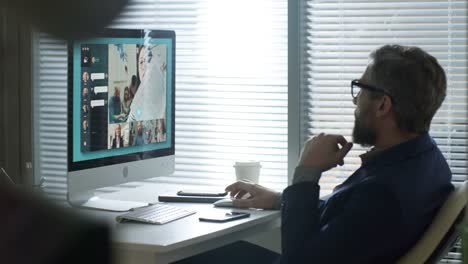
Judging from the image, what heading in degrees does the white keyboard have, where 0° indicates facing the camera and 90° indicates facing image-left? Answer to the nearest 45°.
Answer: approximately 315°

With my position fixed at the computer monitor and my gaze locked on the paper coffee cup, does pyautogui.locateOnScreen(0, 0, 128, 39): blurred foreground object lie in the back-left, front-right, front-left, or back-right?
back-right

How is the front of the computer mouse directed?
to the viewer's left

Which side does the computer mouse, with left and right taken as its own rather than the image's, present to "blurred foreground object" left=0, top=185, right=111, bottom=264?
left

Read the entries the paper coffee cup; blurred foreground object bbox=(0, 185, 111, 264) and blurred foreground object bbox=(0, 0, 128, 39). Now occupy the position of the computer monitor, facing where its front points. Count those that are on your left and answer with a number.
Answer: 1

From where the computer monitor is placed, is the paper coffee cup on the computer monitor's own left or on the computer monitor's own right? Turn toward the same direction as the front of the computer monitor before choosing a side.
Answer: on the computer monitor's own left

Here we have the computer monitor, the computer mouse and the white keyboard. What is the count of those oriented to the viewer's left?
1

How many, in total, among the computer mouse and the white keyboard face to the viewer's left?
1
